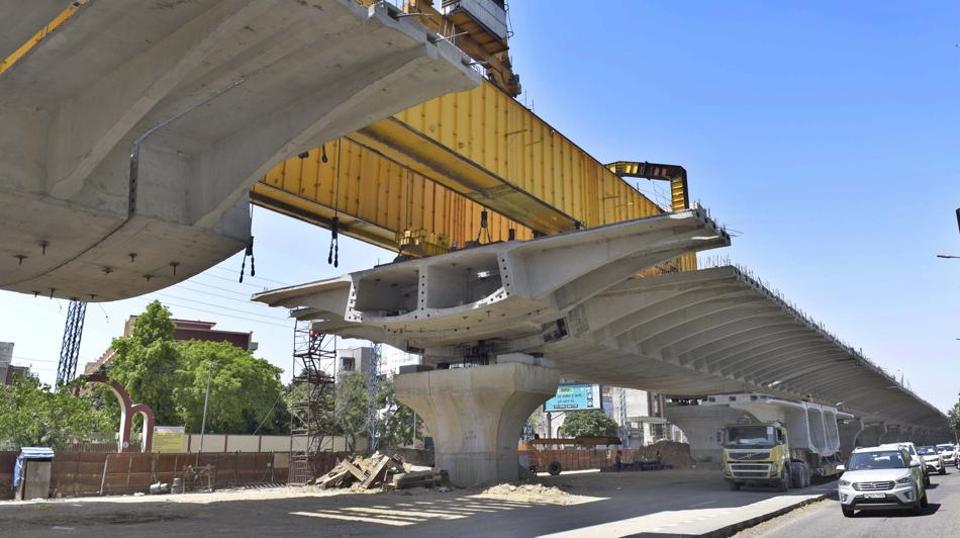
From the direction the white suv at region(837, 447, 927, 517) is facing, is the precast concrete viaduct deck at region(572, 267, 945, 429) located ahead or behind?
behind

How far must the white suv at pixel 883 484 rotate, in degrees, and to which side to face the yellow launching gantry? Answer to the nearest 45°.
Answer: approximately 90° to its right

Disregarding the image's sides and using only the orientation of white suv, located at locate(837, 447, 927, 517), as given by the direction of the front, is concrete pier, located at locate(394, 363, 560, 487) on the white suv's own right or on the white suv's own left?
on the white suv's own right

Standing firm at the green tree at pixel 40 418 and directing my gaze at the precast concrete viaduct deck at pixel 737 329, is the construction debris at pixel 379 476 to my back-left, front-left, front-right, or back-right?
front-right

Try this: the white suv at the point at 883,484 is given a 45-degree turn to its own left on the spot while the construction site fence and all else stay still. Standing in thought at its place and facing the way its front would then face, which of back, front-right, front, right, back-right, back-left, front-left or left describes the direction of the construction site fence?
back-right

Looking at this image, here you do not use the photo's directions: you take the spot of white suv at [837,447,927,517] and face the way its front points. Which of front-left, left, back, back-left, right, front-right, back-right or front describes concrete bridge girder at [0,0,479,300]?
front-right

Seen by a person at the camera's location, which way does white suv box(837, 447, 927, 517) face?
facing the viewer

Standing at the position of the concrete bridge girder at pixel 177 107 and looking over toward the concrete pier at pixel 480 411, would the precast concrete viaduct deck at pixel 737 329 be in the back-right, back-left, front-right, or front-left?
front-right

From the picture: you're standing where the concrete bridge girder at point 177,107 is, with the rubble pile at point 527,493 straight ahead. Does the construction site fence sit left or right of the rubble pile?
left
